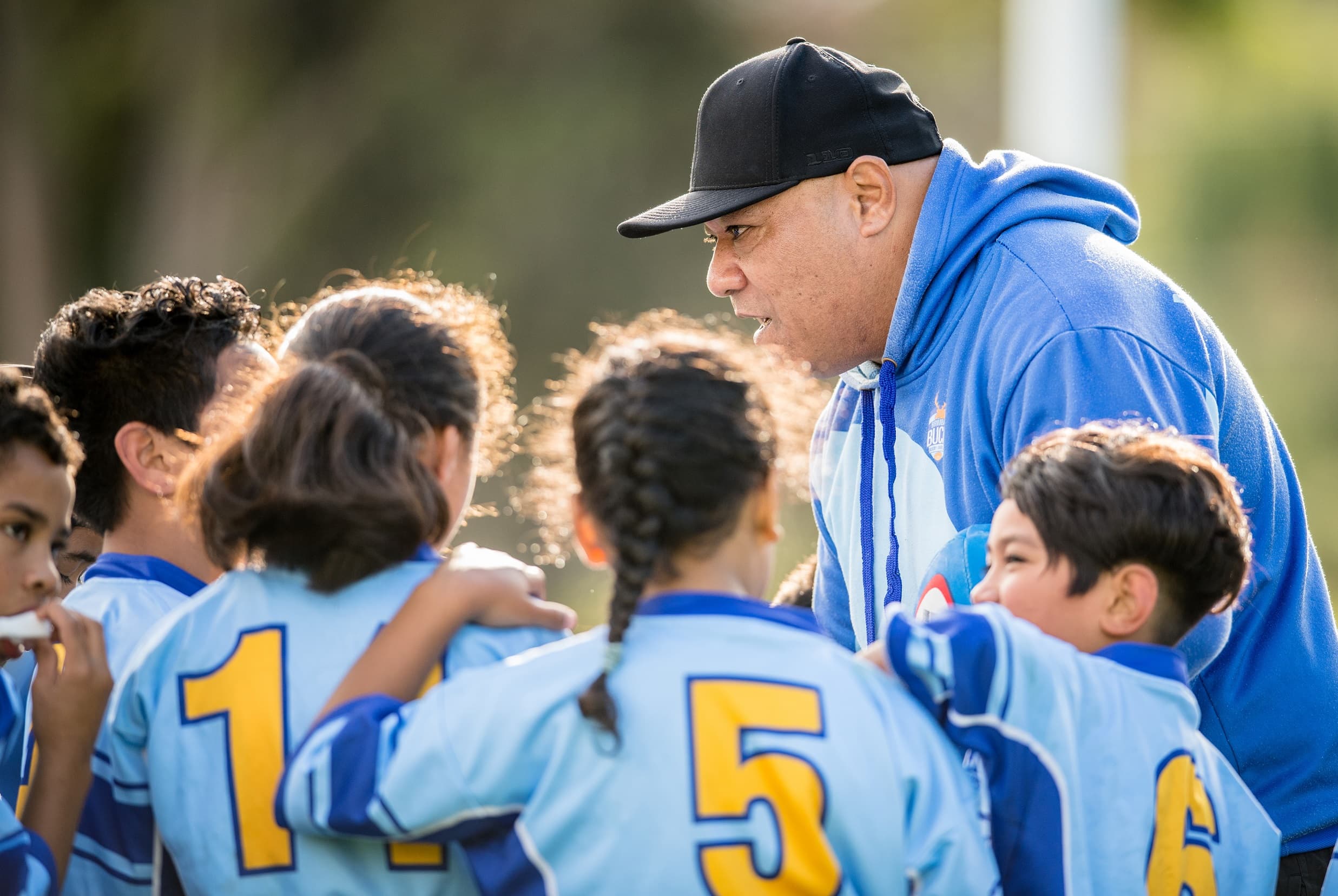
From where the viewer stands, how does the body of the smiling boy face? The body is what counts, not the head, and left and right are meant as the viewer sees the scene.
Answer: facing away from the viewer and to the left of the viewer

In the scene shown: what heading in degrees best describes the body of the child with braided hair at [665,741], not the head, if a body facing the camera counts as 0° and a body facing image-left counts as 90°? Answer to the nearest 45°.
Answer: approximately 180°

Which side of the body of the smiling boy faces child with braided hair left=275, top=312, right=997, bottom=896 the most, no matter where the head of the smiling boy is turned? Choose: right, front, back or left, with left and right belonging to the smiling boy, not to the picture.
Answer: left

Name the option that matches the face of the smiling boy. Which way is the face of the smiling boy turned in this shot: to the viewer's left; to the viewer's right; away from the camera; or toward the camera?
to the viewer's left

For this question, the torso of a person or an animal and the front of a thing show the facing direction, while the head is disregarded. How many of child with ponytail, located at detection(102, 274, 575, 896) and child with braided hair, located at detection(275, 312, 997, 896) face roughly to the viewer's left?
0
